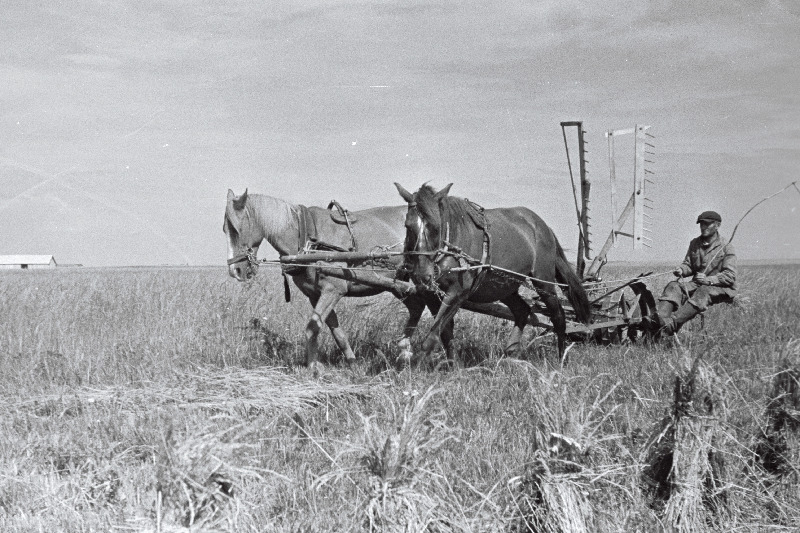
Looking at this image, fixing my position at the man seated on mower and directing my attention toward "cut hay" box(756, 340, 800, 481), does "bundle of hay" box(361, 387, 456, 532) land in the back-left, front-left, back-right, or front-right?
front-right

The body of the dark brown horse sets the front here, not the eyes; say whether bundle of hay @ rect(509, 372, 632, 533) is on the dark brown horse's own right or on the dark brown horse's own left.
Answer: on the dark brown horse's own left

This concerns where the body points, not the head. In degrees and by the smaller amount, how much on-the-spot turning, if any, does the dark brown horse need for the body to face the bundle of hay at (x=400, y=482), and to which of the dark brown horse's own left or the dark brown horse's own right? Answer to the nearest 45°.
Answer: approximately 45° to the dark brown horse's own left

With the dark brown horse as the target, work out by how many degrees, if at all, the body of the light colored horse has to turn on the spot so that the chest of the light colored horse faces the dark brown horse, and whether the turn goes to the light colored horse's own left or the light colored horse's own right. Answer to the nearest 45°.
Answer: approximately 135° to the light colored horse's own left

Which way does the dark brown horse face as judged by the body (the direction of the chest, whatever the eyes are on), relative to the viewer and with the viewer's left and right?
facing the viewer and to the left of the viewer

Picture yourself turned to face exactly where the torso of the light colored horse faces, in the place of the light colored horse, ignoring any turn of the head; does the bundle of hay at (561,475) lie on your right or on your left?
on your left

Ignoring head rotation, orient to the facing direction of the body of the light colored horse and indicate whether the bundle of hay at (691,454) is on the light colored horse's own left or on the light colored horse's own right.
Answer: on the light colored horse's own left

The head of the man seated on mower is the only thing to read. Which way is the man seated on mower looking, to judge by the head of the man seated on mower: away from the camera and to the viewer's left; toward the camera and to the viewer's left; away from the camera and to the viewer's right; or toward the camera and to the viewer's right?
toward the camera and to the viewer's left

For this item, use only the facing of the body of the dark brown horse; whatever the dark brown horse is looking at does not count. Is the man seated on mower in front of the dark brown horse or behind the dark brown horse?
behind

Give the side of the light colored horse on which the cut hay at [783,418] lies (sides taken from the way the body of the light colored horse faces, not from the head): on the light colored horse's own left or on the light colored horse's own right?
on the light colored horse's own left

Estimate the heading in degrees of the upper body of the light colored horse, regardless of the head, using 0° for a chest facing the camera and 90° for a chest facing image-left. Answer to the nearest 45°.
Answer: approximately 90°

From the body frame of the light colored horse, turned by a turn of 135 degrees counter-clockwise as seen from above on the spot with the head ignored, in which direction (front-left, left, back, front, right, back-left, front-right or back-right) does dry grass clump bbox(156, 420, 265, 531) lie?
front-right

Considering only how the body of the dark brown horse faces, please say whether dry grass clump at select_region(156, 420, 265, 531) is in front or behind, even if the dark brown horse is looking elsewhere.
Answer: in front

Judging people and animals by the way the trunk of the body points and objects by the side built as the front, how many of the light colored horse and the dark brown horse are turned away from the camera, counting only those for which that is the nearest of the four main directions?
0

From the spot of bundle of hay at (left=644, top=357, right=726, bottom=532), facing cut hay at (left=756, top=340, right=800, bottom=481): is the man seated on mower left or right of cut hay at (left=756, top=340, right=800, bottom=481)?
left
